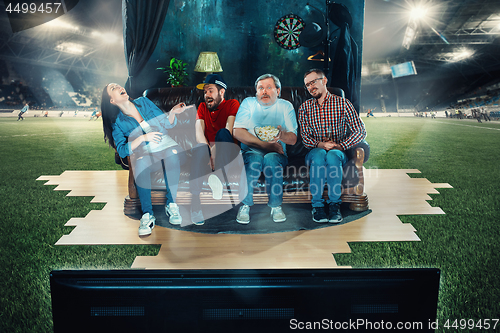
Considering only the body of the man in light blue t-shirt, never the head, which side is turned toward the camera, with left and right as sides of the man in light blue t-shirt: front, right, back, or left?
front

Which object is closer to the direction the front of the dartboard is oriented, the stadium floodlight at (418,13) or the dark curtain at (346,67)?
the dark curtain

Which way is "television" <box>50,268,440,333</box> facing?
away from the camera

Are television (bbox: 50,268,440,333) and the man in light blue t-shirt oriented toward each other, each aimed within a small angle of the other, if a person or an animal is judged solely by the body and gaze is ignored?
yes

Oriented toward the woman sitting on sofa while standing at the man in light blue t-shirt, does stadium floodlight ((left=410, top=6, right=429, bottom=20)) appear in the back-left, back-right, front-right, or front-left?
back-right

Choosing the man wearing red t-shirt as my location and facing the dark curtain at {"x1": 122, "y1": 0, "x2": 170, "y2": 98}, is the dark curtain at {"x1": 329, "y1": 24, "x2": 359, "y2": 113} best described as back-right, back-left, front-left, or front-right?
front-right

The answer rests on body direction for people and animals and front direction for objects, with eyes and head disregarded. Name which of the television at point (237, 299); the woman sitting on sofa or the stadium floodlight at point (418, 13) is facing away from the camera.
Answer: the television

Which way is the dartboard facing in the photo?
toward the camera

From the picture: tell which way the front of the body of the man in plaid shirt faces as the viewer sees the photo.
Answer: toward the camera

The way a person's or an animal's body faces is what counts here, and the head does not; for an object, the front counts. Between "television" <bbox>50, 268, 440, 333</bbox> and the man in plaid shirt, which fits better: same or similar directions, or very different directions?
very different directions

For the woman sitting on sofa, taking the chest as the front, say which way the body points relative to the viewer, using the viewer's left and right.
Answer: facing the viewer

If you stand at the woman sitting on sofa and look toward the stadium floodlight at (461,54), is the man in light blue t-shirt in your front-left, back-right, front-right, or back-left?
front-right

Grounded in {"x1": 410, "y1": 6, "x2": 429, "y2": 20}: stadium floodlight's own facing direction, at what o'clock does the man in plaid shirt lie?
The man in plaid shirt is roughly at 12 o'clock from the stadium floodlight.

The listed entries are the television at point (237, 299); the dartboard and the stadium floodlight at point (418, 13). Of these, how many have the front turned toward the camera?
2

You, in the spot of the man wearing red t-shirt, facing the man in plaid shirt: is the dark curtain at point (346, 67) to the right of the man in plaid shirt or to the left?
left

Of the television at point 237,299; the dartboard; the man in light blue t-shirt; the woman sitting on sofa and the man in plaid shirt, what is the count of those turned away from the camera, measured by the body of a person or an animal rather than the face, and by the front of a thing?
1
